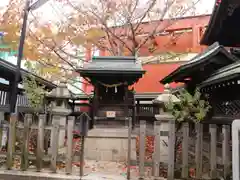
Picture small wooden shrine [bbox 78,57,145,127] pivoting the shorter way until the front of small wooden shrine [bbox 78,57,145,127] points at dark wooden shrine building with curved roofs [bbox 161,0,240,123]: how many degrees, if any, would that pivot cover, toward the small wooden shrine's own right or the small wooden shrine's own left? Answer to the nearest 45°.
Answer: approximately 45° to the small wooden shrine's own left

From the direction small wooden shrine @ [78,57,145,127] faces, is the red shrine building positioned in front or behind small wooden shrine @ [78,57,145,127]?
behind

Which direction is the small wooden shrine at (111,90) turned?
toward the camera

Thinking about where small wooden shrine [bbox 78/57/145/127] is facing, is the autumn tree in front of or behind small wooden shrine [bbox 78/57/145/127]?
behind

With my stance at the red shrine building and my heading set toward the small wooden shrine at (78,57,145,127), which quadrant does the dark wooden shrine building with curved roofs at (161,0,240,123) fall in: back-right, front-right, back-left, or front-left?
front-left

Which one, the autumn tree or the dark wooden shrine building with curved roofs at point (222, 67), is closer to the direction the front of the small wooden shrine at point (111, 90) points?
the dark wooden shrine building with curved roofs

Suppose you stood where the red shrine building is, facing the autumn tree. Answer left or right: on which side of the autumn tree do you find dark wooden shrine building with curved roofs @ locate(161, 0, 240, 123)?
left
